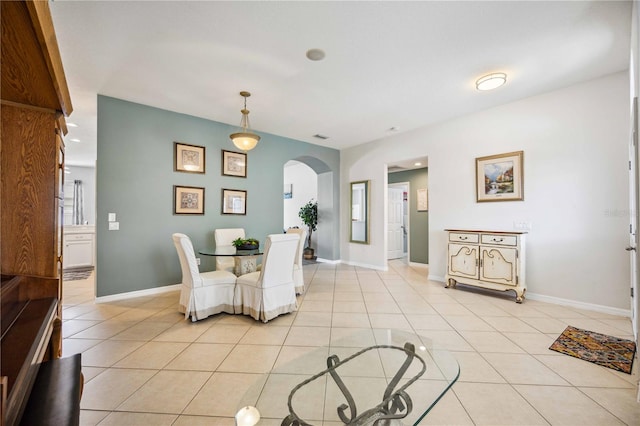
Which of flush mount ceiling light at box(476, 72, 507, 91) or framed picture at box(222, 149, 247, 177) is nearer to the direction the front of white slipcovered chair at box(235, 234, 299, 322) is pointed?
the framed picture

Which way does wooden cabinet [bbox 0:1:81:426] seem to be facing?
to the viewer's right

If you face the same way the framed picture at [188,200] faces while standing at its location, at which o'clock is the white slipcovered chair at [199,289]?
The white slipcovered chair is roughly at 12 o'clock from the framed picture.

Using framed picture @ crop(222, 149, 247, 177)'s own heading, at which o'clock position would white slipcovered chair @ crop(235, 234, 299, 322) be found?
The white slipcovered chair is roughly at 1 o'clock from the framed picture.

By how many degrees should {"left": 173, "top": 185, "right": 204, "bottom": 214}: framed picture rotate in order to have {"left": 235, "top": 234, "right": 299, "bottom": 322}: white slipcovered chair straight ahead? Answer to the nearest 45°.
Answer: approximately 45° to its left
